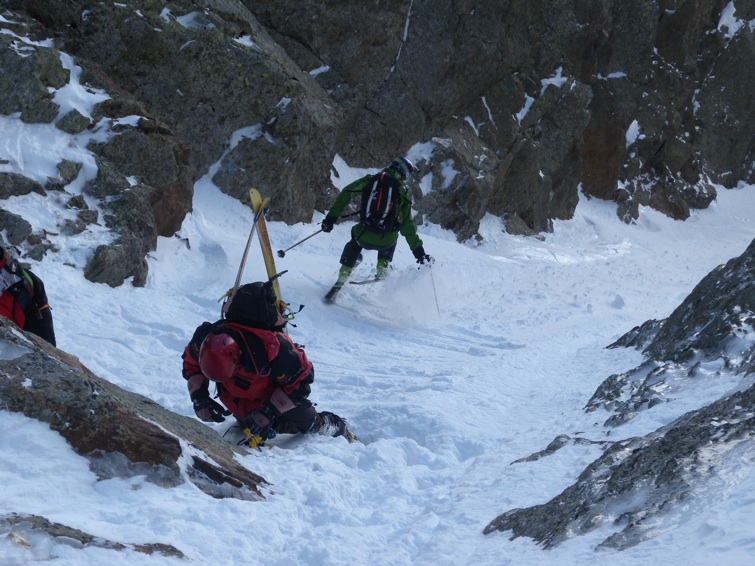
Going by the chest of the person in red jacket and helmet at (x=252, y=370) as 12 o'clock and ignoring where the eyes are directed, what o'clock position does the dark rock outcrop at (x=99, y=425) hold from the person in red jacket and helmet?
The dark rock outcrop is roughly at 11 o'clock from the person in red jacket and helmet.

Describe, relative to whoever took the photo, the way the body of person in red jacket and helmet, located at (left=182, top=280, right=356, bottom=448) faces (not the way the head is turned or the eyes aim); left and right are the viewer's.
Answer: facing the viewer and to the left of the viewer

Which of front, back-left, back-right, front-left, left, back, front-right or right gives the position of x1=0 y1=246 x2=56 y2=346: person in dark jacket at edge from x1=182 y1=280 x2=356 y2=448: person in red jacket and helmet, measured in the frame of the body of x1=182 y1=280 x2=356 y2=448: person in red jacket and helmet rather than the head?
front-right

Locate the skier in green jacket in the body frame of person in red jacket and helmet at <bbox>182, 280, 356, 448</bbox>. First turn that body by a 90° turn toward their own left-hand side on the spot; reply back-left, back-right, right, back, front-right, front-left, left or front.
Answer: back-left

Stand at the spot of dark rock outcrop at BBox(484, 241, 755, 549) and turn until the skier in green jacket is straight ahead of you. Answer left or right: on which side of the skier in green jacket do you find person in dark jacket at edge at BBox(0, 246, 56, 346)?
left
